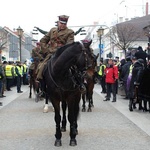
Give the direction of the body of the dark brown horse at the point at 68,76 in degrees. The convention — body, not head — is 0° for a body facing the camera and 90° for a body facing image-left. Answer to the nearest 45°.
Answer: approximately 0°
